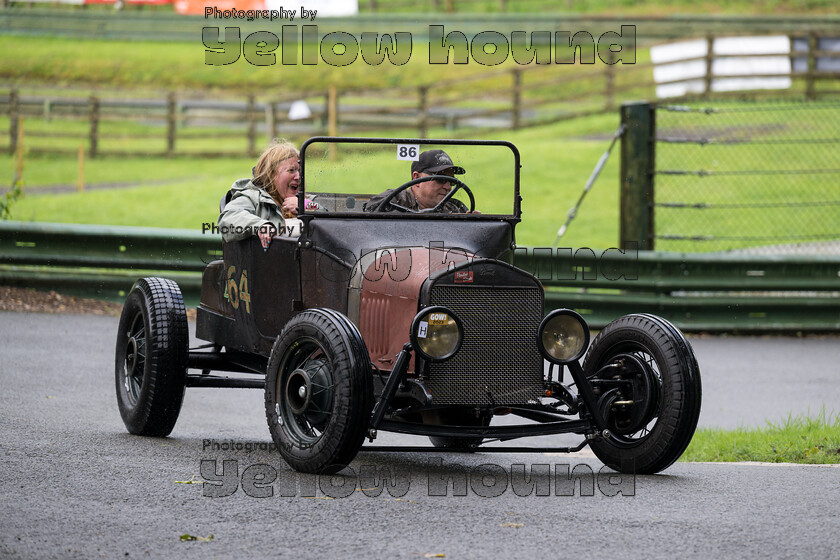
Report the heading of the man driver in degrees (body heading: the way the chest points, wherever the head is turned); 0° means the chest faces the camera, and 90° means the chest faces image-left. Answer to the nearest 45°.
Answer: approximately 315°

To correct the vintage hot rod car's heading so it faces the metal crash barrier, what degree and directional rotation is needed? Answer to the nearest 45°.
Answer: approximately 135° to its left

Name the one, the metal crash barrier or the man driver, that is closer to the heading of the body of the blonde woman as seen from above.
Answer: the man driver

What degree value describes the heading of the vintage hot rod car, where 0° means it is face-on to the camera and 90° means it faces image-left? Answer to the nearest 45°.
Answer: approximately 315°

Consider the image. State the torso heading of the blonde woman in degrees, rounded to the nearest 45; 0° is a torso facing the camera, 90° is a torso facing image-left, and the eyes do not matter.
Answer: approximately 315°

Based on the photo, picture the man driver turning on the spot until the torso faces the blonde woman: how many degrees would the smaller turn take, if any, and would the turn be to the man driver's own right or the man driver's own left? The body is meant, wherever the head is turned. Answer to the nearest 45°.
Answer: approximately 135° to the man driver's own right

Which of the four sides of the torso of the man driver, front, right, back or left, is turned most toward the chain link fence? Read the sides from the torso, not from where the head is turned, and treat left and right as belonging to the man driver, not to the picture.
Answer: left

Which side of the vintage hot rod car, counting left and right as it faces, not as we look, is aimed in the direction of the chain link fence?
left

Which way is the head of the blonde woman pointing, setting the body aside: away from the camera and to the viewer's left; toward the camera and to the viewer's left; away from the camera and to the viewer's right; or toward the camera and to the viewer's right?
toward the camera and to the viewer's right
